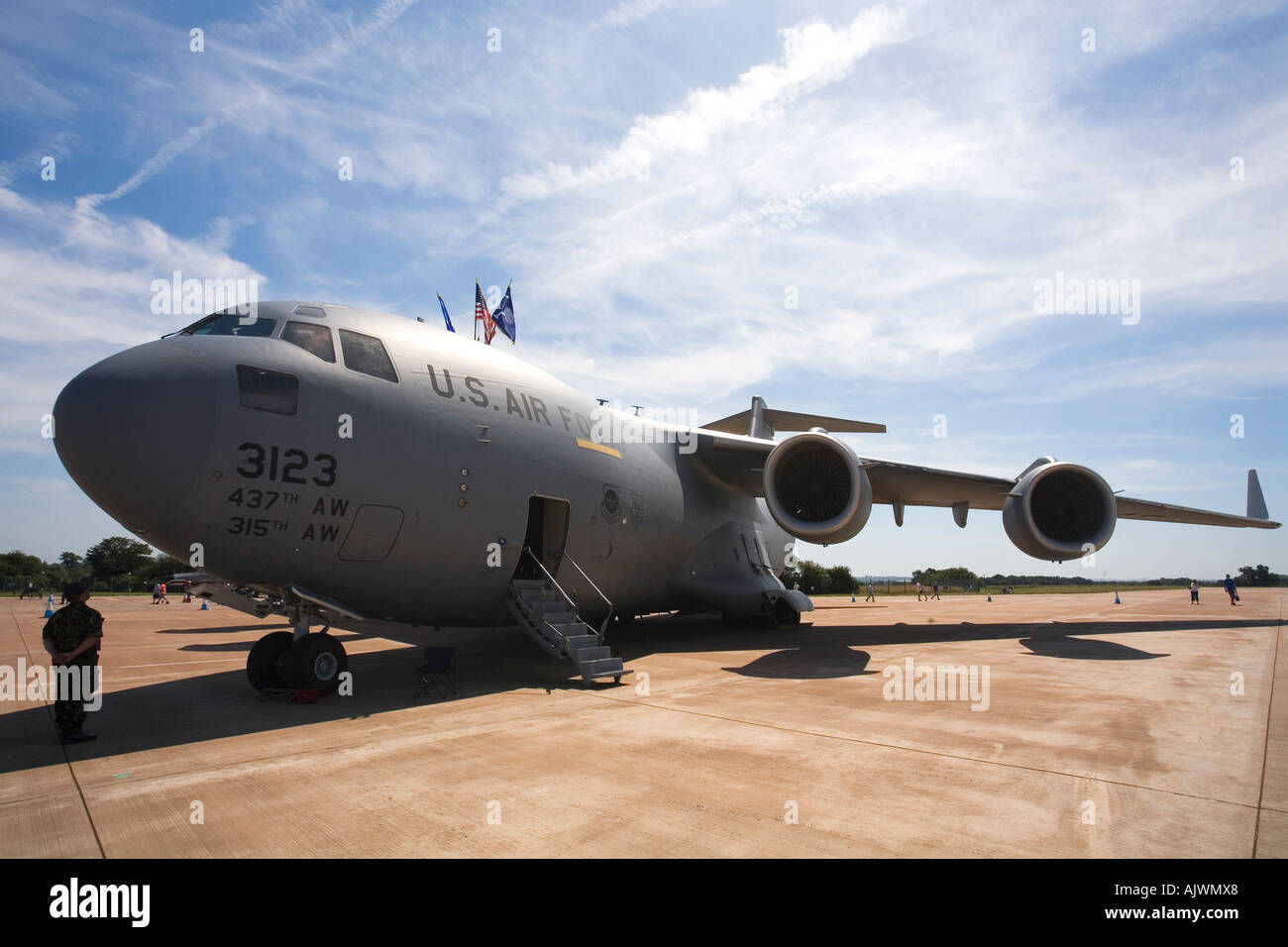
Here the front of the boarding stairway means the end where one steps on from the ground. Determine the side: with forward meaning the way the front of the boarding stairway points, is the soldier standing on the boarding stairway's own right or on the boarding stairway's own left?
on the boarding stairway's own right

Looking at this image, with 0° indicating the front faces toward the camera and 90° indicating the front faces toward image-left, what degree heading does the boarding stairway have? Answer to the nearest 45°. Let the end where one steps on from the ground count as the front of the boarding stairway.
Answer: approximately 315°

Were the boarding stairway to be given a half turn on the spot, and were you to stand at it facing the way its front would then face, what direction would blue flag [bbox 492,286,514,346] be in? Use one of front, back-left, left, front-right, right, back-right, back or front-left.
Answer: front-right

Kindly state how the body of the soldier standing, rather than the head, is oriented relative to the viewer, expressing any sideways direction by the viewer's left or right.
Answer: facing away from the viewer and to the right of the viewer

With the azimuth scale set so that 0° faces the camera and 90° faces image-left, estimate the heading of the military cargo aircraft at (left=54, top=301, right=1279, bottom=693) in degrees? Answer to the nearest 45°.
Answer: approximately 45°
